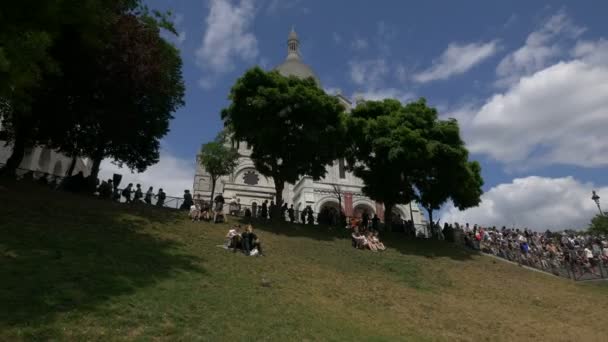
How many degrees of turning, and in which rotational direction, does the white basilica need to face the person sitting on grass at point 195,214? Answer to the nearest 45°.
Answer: approximately 45° to its right

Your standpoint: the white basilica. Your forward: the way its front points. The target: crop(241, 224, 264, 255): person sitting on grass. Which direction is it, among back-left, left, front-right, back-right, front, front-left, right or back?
front-right

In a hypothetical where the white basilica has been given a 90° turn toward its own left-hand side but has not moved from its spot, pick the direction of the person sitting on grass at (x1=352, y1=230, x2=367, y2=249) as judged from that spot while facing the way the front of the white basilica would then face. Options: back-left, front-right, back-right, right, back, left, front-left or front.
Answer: back-right

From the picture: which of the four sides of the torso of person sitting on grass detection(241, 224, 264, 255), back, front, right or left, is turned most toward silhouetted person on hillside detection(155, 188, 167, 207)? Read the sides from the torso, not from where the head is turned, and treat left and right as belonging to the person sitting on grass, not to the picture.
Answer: back

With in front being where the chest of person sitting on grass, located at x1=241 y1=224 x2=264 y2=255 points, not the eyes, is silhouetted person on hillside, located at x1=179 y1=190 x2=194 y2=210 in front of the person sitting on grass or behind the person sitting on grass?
behind

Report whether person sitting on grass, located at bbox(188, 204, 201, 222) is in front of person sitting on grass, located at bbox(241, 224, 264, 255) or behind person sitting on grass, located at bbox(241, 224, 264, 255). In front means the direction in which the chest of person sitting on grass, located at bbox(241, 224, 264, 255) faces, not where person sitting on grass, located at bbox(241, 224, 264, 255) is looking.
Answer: behind

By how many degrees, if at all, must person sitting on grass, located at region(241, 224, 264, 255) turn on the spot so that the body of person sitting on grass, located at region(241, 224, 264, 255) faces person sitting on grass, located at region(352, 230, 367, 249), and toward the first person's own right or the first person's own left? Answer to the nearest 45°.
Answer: approximately 90° to the first person's own left

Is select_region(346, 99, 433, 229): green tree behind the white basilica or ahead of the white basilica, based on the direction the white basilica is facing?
ahead

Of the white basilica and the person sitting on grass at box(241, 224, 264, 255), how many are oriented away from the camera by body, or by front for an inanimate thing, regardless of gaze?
0

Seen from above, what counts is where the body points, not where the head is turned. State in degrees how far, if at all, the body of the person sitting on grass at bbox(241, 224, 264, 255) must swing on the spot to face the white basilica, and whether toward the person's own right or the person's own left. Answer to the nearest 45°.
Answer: approximately 135° to the person's own left

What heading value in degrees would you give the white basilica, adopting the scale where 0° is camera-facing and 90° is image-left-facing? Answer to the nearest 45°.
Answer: approximately 315°
